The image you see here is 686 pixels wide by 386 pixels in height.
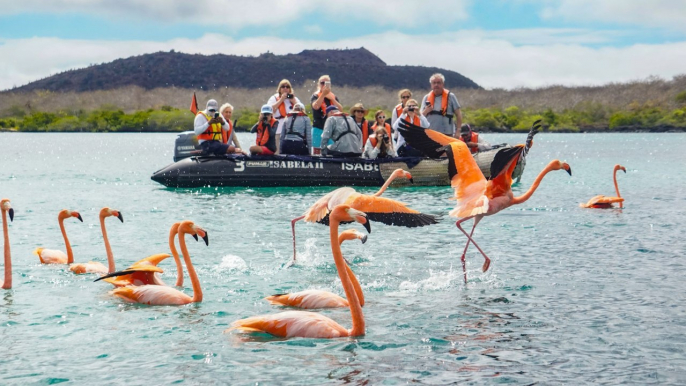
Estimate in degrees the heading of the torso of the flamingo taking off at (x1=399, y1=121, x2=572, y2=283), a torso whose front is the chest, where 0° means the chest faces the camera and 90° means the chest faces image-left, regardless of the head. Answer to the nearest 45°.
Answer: approximately 270°

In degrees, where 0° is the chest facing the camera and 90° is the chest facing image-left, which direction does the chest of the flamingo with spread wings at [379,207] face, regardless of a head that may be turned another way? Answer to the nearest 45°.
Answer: approximately 270°

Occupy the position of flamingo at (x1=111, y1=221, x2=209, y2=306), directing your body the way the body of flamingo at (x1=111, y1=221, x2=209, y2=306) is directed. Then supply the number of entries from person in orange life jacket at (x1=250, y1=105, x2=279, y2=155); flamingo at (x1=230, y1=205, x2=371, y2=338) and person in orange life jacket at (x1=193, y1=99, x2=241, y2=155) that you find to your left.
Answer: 2

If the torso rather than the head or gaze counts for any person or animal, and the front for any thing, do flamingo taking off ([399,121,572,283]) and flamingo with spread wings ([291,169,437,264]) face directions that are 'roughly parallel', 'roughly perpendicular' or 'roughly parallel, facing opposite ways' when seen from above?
roughly parallel

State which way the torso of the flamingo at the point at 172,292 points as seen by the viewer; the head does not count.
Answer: to the viewer's right

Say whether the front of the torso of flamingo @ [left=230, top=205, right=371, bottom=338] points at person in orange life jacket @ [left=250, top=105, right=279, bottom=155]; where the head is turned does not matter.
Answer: no

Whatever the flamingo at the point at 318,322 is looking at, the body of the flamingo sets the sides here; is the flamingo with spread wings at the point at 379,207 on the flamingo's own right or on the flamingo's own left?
on the flamingo's own left

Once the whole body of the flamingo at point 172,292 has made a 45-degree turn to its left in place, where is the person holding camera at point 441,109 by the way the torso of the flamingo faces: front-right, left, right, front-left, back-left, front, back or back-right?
front

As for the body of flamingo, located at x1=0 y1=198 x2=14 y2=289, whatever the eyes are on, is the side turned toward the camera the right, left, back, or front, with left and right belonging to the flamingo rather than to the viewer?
right

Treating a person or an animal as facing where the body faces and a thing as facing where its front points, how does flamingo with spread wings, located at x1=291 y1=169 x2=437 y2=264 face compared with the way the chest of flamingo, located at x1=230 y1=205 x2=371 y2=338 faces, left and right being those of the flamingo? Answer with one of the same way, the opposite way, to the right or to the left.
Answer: the same way

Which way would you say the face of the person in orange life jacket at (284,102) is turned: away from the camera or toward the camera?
toward the camera

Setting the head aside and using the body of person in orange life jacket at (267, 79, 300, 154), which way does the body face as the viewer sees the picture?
toward the camera

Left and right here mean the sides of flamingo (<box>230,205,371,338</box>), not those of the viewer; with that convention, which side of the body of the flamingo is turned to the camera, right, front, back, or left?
right

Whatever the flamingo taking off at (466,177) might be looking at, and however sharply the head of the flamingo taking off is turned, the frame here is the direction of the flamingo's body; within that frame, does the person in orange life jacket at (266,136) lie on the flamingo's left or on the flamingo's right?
on the flamingo's left

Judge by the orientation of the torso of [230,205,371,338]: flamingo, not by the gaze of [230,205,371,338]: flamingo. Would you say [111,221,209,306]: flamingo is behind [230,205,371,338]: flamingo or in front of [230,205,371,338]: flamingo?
behind

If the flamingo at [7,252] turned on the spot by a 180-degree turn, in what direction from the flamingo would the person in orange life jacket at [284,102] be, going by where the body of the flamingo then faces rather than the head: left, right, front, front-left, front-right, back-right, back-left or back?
back-right
